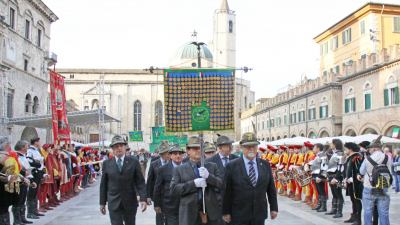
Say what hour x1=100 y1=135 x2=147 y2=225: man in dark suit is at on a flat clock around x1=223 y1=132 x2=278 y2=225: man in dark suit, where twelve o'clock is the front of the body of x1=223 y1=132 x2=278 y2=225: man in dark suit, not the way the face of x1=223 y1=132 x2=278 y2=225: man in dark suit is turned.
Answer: x1=100 y1=135 x2=147 y2=225: man in dark suit is roughly at 4 o'clock from x1=223 y1=132 x2=278 y2=225: man in dark suit.

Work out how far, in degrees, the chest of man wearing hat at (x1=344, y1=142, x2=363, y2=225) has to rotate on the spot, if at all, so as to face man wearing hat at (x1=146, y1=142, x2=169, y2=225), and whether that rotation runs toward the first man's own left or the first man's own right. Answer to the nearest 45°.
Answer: approximately 45° to the first man's own left

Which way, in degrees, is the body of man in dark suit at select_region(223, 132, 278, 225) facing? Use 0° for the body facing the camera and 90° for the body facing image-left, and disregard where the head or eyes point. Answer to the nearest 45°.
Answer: approximately 0°

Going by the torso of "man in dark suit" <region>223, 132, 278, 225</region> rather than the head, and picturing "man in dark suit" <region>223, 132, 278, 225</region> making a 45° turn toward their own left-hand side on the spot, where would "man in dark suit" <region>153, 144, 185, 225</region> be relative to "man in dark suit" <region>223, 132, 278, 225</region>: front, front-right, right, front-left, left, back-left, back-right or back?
back

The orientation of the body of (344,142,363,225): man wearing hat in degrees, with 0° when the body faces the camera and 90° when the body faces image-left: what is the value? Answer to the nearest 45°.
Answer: approximately 90°

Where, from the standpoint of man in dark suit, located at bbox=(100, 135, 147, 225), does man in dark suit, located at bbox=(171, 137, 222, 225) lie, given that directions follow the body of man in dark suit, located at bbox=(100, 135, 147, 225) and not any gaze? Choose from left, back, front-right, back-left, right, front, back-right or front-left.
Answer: front-left

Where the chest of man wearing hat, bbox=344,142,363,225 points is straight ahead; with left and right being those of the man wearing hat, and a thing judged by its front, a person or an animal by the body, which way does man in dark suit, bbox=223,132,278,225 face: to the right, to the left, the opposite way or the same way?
to the left

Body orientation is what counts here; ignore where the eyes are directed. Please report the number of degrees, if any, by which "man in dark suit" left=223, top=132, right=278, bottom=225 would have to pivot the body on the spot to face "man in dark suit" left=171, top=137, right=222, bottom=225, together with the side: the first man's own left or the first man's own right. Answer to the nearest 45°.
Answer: approximately 90° to the first man's own right
